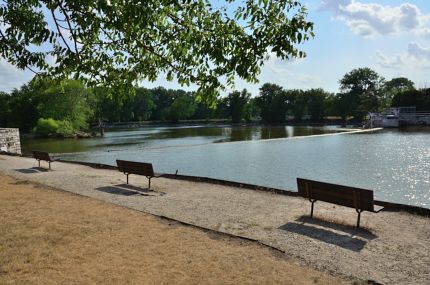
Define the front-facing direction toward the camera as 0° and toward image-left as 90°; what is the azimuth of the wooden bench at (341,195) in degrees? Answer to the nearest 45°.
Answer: approximately 225°

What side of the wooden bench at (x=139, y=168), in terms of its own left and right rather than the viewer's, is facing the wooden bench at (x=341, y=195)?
right

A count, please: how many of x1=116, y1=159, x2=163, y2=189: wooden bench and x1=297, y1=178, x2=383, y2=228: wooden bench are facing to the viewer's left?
0

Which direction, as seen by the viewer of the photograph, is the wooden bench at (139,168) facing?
facing away from the viewer and to the right of the viewer
